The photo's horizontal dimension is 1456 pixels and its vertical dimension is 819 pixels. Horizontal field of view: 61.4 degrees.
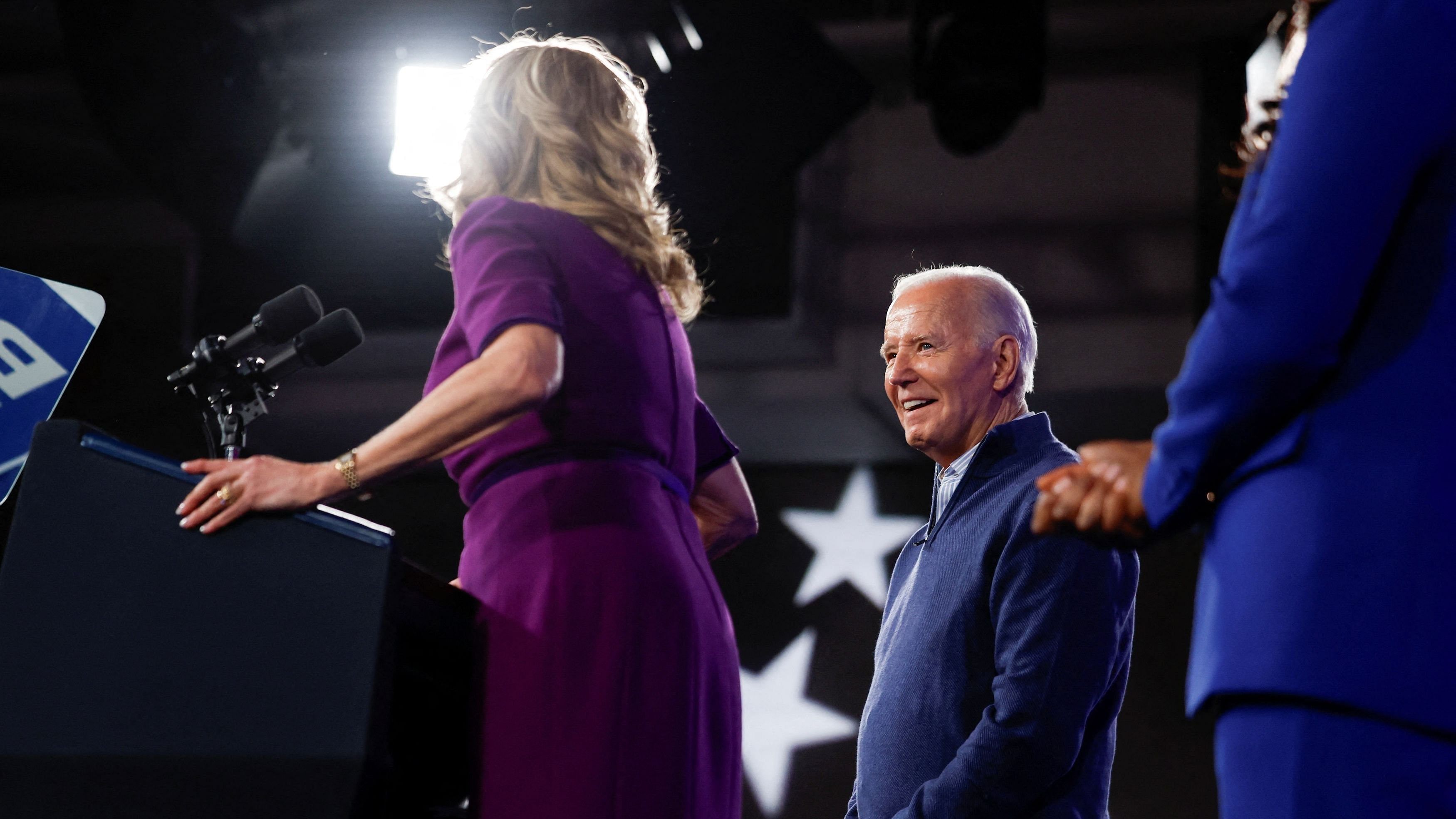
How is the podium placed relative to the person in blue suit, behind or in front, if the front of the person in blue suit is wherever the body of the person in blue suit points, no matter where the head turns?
in front

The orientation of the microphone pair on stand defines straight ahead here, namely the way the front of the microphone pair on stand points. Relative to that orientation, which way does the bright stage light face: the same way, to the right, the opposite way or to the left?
to the right

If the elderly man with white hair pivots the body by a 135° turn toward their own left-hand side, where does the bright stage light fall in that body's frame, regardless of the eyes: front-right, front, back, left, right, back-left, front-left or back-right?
back-left

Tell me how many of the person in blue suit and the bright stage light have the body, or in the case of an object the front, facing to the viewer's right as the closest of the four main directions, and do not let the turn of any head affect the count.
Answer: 0

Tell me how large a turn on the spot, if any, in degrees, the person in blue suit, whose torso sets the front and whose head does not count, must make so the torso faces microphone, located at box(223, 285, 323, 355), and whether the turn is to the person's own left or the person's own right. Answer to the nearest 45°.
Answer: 0° — they already face it

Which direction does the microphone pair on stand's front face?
to the viewer's right

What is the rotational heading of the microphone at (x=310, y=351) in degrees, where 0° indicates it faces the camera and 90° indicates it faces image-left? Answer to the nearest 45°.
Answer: approximately 270°

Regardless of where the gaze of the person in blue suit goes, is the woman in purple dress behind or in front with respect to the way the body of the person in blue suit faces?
in front

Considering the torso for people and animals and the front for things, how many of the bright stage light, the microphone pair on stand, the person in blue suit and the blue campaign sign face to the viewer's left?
1

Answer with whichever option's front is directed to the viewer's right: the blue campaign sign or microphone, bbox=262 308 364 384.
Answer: the microphone

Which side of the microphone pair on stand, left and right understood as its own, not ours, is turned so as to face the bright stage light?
left

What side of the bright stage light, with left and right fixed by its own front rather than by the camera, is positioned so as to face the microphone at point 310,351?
front
